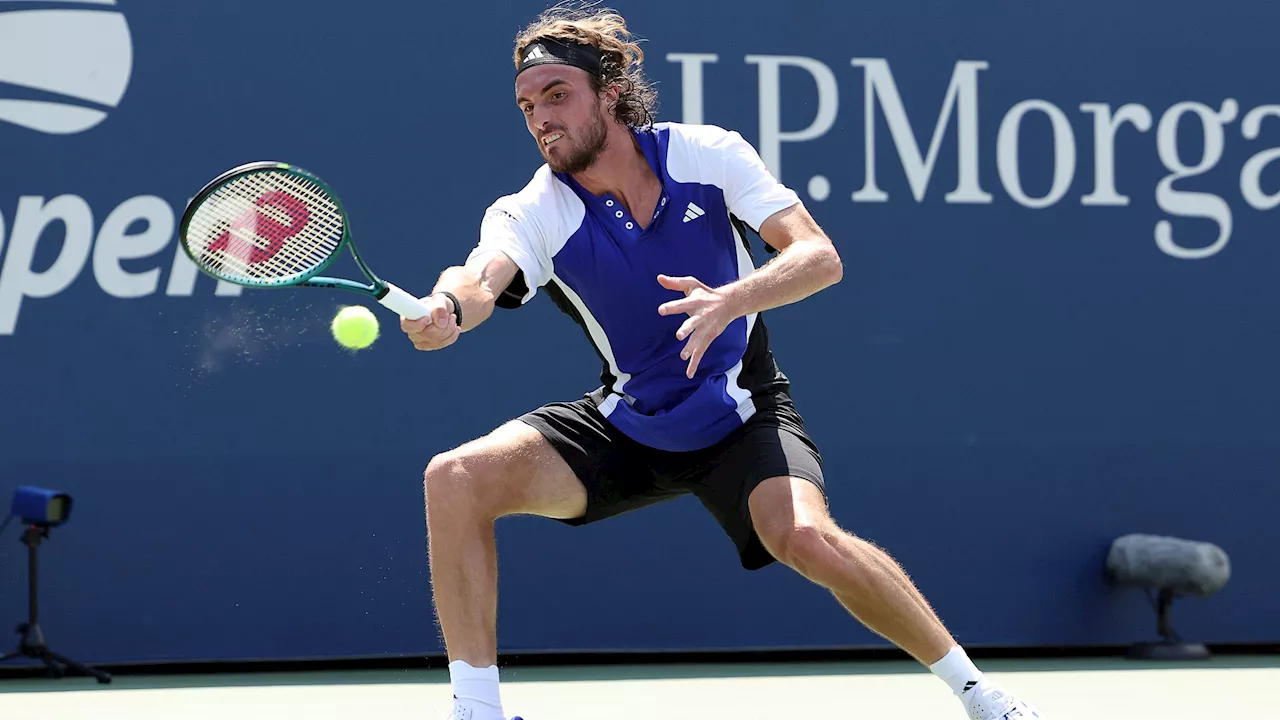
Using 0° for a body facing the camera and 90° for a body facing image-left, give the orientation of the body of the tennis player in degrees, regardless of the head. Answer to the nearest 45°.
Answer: approximately 0°

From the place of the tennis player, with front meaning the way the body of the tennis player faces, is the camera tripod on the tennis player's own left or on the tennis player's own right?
on the tennis player's own right

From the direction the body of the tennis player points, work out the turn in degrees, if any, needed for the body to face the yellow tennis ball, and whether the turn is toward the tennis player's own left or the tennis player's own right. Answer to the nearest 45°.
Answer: approximately 45° to the tennis player's own right

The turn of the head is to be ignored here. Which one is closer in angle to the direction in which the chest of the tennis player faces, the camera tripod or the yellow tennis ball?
the yellow tennis ball

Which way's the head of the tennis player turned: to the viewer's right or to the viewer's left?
to the viewer's left
